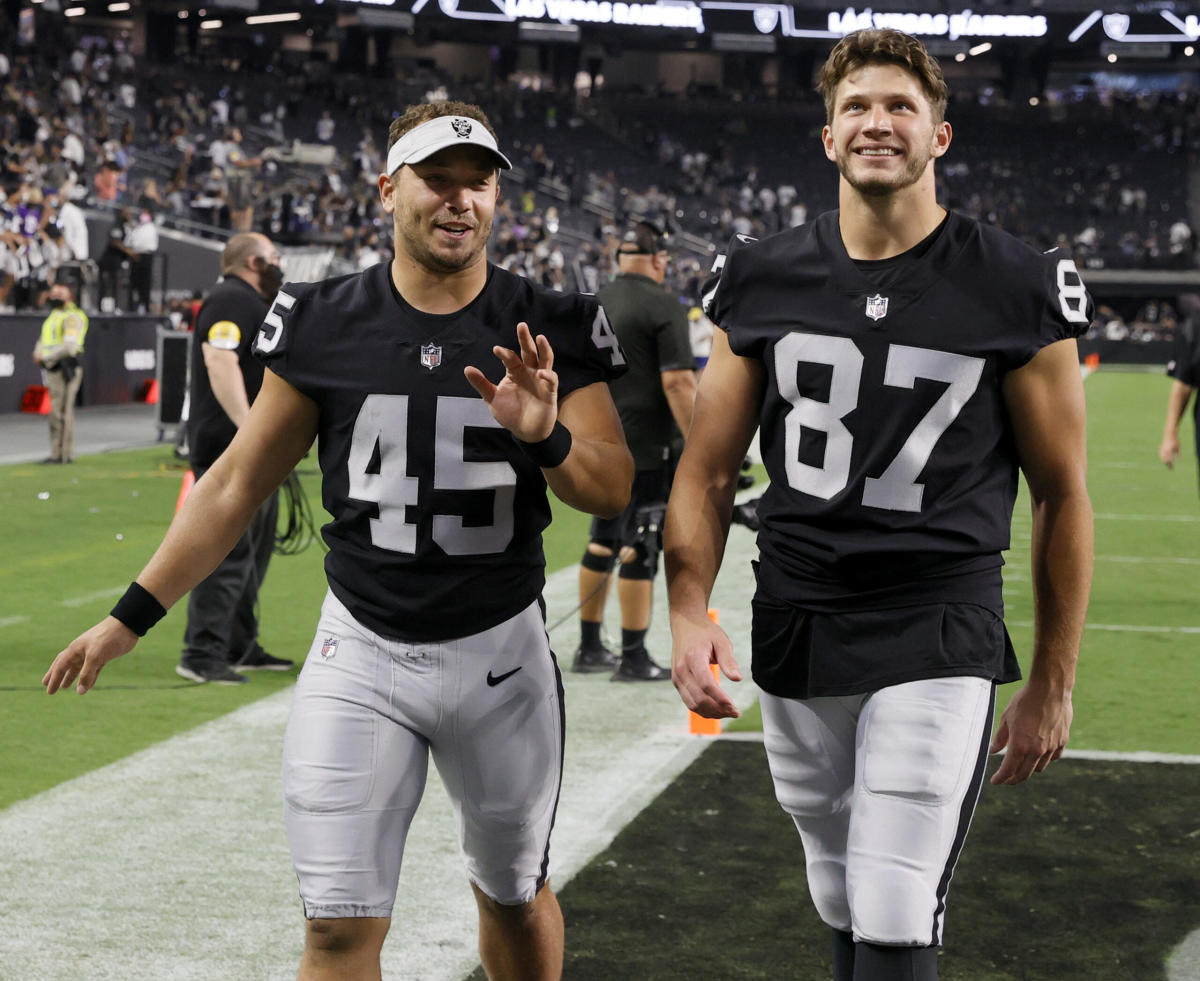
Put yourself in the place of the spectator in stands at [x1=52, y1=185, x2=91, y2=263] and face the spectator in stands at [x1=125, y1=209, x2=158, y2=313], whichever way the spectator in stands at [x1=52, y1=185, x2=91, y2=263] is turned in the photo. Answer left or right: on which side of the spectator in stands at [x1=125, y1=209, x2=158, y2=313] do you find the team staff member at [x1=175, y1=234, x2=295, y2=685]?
right

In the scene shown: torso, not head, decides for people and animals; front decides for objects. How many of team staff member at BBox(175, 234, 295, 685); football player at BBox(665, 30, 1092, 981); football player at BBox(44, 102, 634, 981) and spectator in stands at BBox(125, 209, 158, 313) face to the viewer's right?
1

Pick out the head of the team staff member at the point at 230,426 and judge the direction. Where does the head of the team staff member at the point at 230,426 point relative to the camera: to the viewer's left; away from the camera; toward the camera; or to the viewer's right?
to the viewer's right

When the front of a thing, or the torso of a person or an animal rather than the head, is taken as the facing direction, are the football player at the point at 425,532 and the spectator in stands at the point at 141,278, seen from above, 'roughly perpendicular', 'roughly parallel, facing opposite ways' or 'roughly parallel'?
roughly parallel

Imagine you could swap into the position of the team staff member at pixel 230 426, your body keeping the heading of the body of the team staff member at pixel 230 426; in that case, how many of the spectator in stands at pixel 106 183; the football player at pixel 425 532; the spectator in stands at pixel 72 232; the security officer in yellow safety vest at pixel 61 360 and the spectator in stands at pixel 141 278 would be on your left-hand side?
4

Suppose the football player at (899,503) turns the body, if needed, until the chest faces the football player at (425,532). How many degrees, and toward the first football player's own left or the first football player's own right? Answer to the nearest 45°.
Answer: approximately 90° to the first football player's own right

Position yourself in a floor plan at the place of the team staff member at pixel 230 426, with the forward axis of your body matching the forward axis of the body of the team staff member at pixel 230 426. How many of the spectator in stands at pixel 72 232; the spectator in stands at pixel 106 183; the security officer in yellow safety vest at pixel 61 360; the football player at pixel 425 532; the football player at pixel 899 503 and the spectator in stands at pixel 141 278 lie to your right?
2

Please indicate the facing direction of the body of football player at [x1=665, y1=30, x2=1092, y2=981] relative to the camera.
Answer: toward the camera

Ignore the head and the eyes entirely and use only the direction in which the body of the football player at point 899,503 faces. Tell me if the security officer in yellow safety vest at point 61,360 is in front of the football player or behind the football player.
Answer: behind
